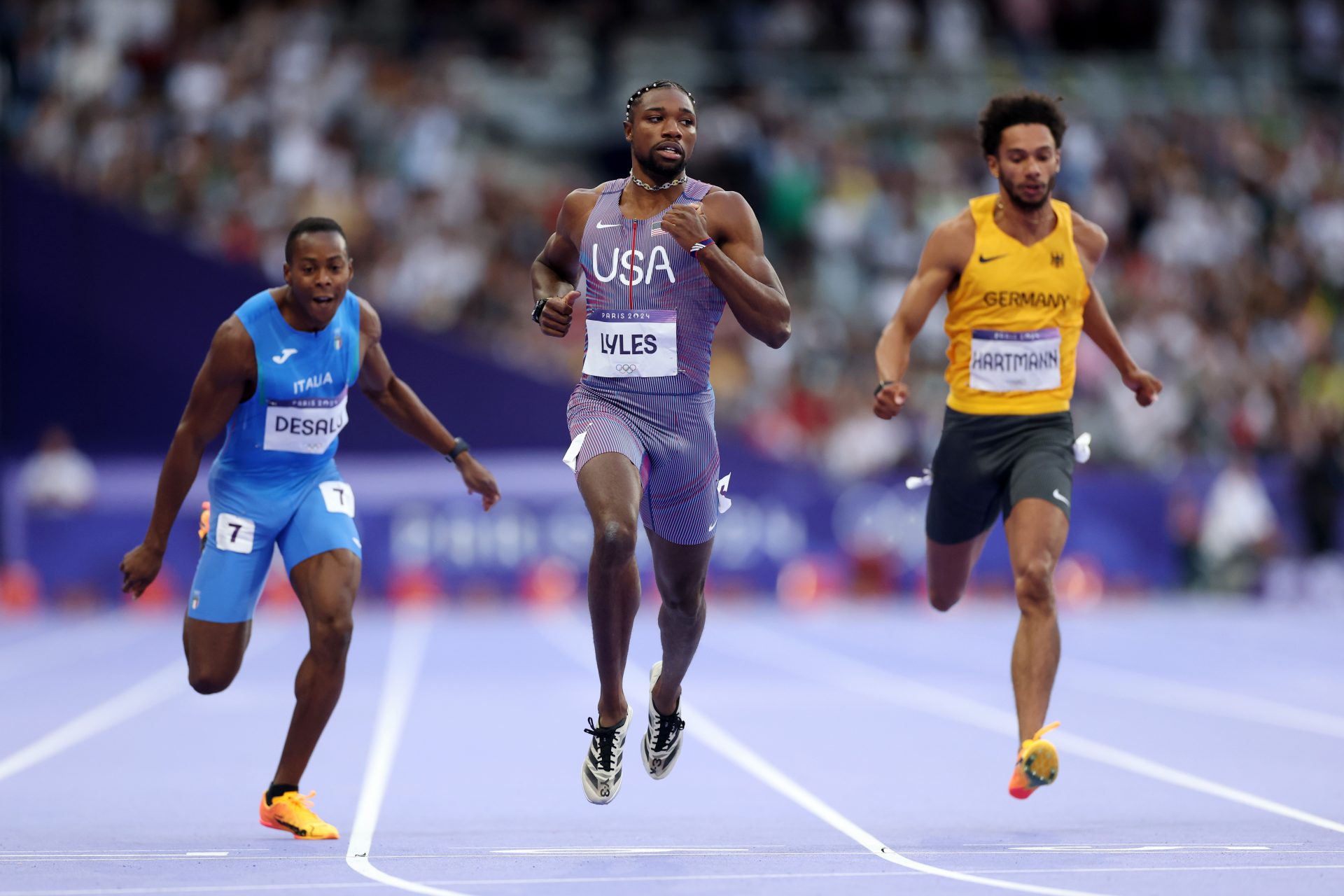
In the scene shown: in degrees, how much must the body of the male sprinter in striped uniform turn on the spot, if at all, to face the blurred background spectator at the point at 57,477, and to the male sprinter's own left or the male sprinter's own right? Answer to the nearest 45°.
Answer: approximately 135° to the male sprinter's own right

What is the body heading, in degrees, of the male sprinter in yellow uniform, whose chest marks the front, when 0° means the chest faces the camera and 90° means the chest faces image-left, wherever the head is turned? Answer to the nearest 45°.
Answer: approximately 0°

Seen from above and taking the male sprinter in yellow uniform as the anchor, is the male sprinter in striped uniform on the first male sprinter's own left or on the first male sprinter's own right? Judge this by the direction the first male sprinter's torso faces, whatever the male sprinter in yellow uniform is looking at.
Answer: on the first male sprinter's own right

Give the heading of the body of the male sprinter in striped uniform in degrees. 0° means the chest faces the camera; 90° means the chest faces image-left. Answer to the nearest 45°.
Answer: approximately 0°

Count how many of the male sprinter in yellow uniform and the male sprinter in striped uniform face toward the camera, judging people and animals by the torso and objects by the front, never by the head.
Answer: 2

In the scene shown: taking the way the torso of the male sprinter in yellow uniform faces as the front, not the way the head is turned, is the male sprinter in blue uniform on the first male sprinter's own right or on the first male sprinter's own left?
on the first male sprinter's own right

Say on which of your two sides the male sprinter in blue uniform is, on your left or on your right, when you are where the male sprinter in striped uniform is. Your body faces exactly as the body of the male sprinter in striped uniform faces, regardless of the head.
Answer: on your right

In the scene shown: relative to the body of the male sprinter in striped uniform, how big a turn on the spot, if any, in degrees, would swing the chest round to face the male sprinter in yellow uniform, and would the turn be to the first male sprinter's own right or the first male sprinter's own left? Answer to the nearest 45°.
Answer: approximately 135° to the first male sprinter's own left
